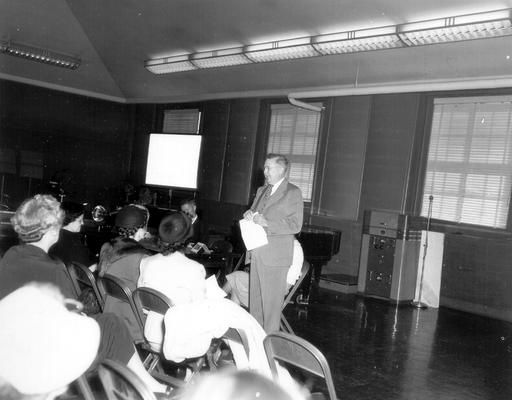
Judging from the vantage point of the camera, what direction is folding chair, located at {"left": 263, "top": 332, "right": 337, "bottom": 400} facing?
facing away from the viewer and to the right of the viewer

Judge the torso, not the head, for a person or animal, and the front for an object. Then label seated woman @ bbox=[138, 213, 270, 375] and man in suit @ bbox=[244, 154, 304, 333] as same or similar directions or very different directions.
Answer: very different directions

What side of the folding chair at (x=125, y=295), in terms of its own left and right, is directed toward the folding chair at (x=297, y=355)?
right

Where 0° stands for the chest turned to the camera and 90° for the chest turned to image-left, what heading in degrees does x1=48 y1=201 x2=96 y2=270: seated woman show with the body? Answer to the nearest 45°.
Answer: approximately 225°

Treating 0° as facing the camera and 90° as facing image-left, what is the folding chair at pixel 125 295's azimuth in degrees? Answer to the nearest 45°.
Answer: approximately 225°

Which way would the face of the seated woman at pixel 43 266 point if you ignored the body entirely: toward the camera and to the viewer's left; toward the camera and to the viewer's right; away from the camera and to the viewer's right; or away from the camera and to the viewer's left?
away from the camera and to the viewer's right

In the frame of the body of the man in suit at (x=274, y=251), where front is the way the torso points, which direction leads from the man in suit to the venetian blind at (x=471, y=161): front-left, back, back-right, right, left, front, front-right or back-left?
back

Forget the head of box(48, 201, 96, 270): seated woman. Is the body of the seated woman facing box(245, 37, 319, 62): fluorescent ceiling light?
yes

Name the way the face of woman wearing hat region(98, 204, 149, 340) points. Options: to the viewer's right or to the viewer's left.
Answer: to the viewer's right
